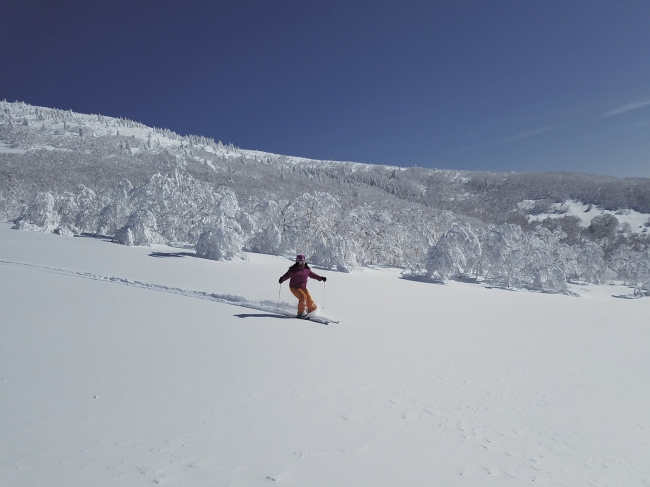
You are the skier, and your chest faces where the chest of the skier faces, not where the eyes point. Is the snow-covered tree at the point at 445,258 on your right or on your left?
on your left

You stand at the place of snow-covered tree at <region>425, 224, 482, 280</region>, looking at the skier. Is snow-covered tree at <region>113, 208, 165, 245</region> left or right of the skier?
right

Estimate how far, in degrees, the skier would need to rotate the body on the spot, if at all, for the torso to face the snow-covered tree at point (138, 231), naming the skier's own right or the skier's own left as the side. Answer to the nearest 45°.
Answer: approximately 180°

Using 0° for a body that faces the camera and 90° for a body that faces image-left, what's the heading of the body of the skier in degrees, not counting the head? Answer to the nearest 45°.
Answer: approximately 315°
